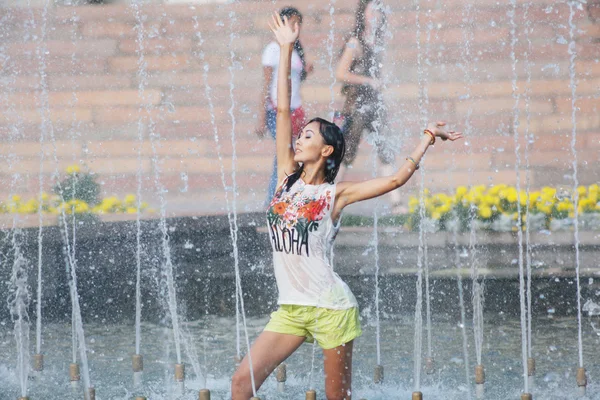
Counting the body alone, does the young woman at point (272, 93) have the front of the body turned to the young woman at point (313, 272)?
yes

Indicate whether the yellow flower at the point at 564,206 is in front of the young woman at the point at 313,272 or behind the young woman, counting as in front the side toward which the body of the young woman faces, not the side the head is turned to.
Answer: behind

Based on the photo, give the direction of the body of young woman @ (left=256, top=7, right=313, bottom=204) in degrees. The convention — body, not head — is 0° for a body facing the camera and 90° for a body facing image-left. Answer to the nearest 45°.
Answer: approximately 0°

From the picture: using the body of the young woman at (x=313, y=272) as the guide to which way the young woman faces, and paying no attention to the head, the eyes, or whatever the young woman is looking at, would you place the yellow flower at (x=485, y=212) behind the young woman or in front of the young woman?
behind

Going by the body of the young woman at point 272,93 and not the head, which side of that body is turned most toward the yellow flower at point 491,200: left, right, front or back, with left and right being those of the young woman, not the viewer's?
left

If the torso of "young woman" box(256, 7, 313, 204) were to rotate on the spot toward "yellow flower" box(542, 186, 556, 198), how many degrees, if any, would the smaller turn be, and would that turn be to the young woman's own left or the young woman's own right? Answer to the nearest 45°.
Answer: approximately 90° to the young woman's own left

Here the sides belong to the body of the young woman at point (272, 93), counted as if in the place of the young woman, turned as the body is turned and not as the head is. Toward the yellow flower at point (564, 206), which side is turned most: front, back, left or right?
left
